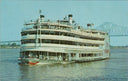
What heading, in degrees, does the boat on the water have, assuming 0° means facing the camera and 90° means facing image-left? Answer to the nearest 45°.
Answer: approximately 45°
